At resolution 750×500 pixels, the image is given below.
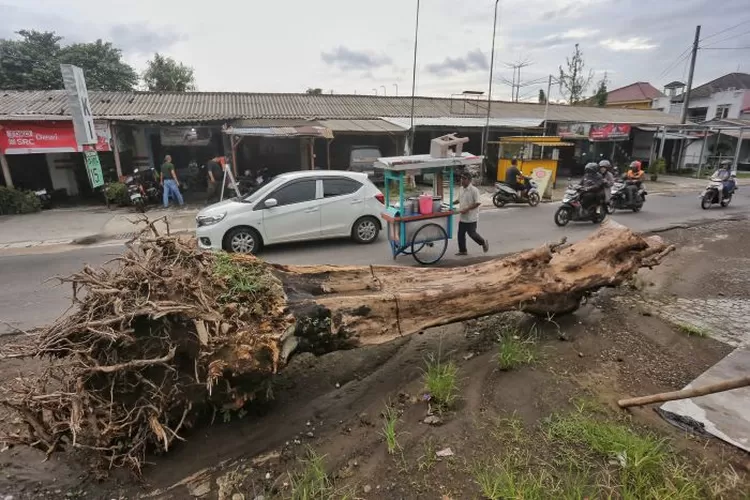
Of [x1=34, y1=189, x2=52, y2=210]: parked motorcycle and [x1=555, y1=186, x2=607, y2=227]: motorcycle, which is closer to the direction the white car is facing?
the parked motorcycle

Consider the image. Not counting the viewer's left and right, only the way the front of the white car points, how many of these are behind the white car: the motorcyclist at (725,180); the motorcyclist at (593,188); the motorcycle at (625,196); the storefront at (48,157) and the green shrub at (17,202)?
3

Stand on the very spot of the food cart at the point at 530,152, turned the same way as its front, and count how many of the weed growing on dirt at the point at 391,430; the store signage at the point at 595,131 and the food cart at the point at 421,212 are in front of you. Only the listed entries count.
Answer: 2

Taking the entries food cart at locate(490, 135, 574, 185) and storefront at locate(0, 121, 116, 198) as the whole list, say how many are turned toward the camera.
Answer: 2

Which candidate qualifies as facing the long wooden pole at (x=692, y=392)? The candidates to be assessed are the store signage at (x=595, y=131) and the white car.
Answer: the store signage

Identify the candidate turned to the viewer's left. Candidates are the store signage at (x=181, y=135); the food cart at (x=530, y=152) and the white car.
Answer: the white car

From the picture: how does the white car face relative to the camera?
to the viewer's left
